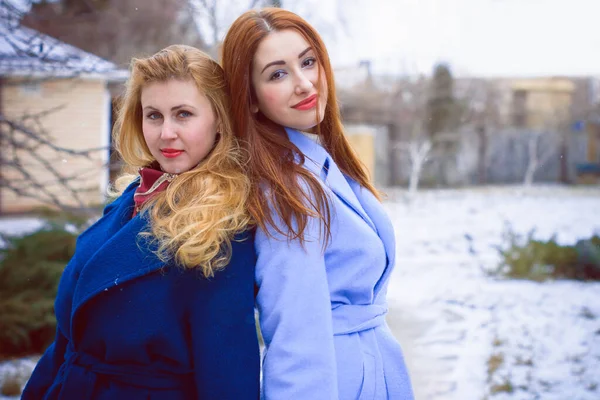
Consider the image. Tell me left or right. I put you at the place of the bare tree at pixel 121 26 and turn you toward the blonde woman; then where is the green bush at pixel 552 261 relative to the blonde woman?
left

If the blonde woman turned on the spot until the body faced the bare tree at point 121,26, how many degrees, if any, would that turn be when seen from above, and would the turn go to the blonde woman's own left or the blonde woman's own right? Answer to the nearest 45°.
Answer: approximately 135° to the blonde woman's own right

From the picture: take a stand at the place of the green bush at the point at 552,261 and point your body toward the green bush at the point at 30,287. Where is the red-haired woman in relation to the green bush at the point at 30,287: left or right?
left

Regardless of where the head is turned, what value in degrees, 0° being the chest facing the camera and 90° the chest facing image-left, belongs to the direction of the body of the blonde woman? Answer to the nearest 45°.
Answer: approximately 45°

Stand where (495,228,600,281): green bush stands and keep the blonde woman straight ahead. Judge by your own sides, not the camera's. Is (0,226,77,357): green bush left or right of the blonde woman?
right

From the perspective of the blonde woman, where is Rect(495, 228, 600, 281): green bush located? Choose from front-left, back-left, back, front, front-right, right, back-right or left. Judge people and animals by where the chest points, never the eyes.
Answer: back
